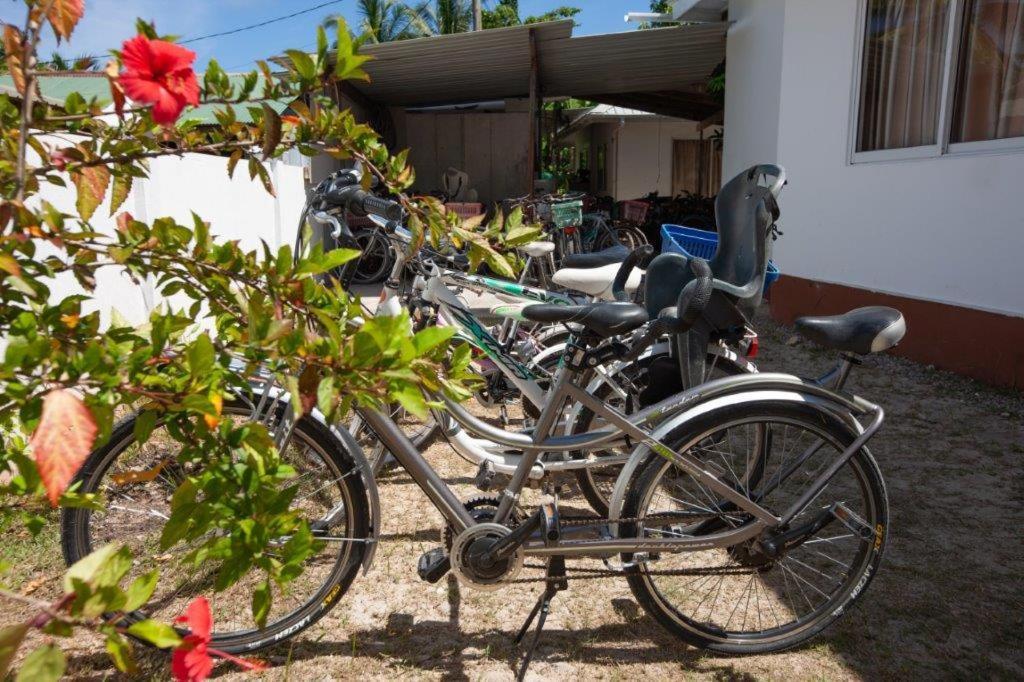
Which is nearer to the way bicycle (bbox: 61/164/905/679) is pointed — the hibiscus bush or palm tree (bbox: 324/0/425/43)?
the hibiscus bush

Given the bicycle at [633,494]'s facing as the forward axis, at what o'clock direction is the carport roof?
The carport roof is roughly at 3 o'clock from the bicycle.

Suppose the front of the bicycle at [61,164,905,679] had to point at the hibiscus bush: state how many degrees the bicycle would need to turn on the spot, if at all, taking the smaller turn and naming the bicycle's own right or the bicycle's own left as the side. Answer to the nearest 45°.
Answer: approximately 45° to the bicycle's own left

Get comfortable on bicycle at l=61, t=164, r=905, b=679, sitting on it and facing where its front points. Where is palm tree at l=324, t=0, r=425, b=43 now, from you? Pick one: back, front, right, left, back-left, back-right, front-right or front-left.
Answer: right

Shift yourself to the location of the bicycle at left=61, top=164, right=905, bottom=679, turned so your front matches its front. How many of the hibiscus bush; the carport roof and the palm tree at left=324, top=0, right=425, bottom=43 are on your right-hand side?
2

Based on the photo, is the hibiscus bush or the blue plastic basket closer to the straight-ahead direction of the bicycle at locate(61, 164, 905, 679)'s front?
the hibiscus bush

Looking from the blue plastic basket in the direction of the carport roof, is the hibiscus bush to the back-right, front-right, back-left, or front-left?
back-left

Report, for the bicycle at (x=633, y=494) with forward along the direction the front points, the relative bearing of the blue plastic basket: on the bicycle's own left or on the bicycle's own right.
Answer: on the bicycle's own right

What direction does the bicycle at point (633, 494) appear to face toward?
to the viewer's left

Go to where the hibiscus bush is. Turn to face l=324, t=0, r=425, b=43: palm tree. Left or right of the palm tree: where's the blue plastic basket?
right
